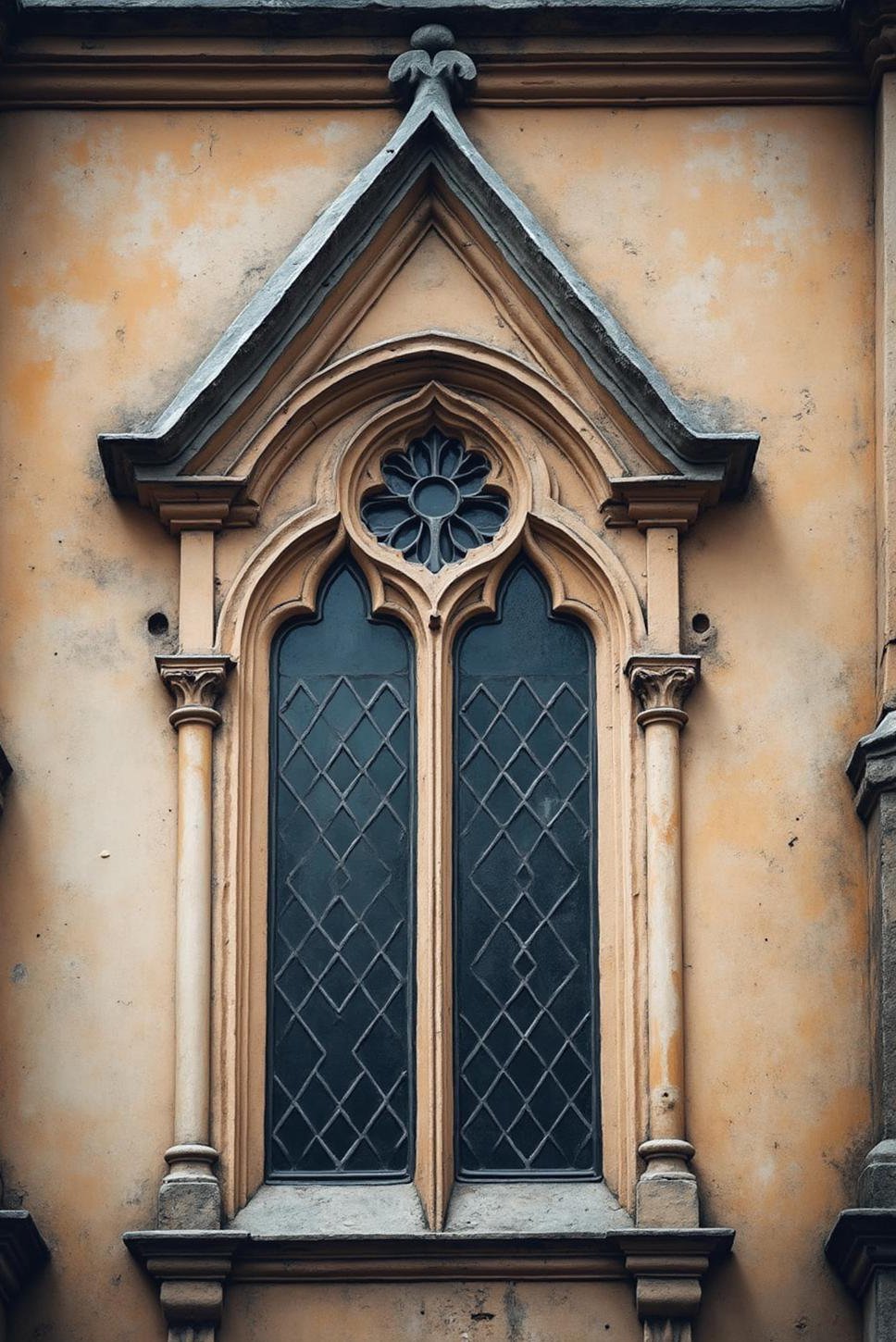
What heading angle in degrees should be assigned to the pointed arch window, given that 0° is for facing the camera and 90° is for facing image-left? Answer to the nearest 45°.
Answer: approximately 0°
